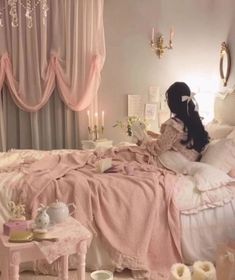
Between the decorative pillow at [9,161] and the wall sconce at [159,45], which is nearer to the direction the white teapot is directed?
the decorative pillow

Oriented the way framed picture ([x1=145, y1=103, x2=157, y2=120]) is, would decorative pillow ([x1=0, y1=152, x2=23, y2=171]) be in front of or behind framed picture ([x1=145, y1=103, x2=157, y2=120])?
in front

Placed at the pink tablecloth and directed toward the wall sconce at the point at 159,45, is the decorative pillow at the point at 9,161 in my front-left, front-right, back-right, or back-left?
front-left

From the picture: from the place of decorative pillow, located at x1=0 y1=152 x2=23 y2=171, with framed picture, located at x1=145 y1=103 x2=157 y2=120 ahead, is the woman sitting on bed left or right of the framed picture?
right

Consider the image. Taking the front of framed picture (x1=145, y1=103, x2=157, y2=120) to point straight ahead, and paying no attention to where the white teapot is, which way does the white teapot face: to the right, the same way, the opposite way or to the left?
to the right

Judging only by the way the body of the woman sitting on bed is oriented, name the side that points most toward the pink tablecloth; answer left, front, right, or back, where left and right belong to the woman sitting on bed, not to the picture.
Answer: left

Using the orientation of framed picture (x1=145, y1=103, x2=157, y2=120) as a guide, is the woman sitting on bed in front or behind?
in front

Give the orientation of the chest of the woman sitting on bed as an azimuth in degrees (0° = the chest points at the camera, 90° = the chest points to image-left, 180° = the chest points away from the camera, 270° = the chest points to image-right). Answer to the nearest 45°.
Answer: approximately 135°

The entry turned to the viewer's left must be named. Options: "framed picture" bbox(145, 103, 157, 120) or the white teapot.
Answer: the white teapot

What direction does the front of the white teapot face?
to the viewer's left

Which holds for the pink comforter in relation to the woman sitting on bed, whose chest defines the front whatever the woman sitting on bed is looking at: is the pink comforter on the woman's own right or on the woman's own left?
on the woman's own left

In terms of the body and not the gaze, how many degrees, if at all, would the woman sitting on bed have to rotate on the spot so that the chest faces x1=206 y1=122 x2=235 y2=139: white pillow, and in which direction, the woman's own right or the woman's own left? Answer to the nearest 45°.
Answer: approximately 90° to the woman's own right

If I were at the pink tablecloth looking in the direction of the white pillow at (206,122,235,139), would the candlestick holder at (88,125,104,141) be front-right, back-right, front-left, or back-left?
front-left

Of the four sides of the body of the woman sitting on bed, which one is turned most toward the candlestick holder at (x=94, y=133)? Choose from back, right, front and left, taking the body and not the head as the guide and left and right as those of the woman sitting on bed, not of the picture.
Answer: front

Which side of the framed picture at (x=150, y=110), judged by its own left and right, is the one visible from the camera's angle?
front

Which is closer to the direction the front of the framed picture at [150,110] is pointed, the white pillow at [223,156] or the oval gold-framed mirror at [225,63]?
the white pillow

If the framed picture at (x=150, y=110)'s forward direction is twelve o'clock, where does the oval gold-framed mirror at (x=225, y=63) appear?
The oval gold-framed mirror is roughly at 10 o'clock from the framed picture.

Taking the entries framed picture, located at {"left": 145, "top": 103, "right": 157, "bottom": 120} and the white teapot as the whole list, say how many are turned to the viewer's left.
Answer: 1

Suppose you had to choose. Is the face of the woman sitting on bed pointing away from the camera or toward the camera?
away from the camera
